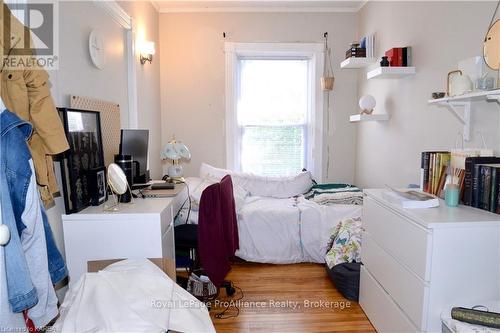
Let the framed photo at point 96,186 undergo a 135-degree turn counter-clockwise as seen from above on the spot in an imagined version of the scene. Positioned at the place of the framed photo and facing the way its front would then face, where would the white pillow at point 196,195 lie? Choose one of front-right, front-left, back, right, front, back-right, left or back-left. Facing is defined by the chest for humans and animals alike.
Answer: front-right

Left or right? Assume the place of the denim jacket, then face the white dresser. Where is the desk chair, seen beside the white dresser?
left

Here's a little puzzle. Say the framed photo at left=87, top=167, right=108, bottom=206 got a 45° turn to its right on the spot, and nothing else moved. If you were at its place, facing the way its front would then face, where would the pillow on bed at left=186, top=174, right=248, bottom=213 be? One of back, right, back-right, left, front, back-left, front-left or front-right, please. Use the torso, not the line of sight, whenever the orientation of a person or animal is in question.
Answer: back-left

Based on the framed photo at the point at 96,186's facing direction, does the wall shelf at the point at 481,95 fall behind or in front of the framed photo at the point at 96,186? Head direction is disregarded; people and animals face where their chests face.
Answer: in front

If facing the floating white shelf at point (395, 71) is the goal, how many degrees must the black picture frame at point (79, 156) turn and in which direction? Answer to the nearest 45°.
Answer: approximately 45° to its left

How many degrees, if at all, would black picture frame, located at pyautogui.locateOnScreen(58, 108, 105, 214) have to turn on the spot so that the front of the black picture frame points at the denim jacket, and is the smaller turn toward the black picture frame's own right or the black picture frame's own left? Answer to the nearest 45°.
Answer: approximately 45° to the black picture frame's own right

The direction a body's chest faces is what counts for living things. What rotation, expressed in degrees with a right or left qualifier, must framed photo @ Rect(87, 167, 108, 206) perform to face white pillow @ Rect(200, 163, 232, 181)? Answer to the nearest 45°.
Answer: approximately 90° to its left

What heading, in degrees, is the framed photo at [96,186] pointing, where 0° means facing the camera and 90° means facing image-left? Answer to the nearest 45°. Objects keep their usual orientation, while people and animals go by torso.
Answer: approximately 315°

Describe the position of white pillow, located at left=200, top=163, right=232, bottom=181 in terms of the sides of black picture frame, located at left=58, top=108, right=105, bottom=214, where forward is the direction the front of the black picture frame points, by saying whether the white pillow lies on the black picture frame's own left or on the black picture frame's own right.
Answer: on the black picture frame's own left
